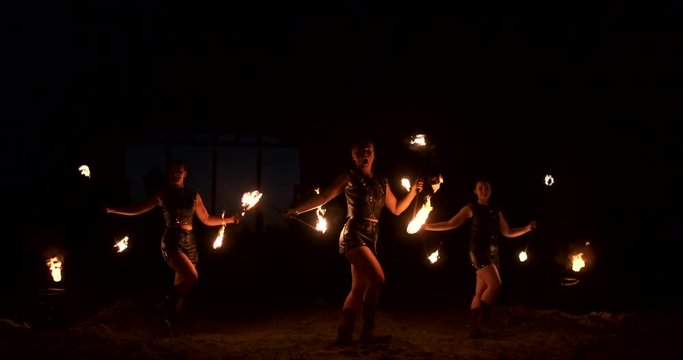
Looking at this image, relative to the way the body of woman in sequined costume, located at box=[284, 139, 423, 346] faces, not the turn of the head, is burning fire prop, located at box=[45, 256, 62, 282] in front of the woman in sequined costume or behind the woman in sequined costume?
behind

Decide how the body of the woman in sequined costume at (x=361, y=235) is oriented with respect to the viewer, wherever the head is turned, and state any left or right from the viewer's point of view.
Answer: facing the viewer and to the right of the viewer

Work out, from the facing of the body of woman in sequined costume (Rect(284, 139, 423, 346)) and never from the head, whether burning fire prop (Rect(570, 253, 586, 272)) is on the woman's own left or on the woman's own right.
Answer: on the woman's own left

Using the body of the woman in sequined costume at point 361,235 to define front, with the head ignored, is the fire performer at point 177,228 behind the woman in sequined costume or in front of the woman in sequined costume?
behind

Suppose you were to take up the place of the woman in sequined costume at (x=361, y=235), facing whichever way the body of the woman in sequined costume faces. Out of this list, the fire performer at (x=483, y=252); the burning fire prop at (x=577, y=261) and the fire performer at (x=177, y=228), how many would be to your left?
2

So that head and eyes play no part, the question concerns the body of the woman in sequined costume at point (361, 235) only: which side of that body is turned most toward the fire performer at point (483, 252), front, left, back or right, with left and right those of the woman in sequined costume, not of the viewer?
left

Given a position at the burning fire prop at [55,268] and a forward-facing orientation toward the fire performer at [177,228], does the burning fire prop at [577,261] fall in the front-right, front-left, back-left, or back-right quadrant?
front-left
